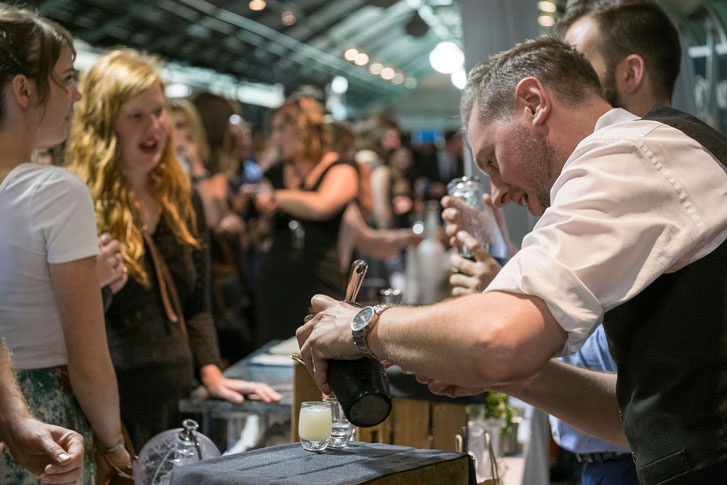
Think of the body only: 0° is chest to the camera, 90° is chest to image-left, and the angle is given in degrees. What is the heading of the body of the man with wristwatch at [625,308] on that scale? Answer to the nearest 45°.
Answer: approximately 90°

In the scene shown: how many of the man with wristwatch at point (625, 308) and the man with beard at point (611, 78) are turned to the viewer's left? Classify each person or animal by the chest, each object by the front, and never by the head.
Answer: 2

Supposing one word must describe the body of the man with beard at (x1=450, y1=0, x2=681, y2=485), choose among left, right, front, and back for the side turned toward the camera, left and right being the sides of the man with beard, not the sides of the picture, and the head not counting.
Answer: left

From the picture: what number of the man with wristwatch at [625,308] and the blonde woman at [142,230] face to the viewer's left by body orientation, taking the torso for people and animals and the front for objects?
1

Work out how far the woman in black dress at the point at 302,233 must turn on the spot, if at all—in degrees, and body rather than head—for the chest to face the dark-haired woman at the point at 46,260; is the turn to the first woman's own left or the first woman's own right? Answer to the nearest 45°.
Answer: approximately 45° to the first woman's own left

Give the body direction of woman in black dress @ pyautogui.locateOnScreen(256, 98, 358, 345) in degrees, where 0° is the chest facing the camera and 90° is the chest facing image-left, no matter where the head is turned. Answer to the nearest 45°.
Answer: approximately 45°

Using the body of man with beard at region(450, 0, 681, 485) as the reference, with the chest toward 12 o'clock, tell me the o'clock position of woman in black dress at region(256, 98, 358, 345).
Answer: The woman in black dress is roughly at 2 o'clock from the man with beard.

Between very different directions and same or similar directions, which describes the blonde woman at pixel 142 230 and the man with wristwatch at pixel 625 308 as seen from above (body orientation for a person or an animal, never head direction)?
very different directions

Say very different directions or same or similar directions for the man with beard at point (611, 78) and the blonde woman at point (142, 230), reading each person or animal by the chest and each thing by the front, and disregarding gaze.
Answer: very different directions
